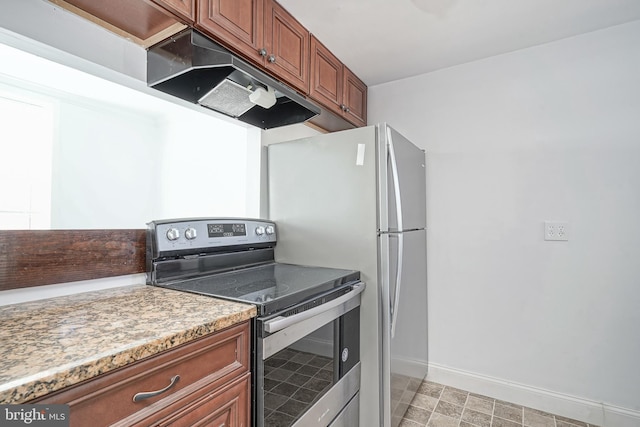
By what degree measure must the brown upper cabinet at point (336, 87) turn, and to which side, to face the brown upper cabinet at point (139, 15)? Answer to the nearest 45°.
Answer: approximately 90° to its right

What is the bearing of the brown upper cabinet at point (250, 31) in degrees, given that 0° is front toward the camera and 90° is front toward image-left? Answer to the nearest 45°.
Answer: approximately 315°

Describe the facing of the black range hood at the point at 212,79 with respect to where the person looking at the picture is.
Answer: facing the viewer and to the right of the viewer

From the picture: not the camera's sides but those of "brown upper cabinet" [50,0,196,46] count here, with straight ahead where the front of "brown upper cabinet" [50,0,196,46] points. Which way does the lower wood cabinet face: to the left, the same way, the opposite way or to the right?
the same way

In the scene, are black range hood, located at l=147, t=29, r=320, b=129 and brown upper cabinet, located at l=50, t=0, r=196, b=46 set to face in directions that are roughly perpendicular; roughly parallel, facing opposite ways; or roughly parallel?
roughly parallel

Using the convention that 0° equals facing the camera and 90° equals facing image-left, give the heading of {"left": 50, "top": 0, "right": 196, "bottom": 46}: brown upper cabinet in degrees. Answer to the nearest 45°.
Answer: approximately 315°

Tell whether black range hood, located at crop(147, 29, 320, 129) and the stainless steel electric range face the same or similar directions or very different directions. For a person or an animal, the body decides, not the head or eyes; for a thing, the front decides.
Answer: same or similar directions

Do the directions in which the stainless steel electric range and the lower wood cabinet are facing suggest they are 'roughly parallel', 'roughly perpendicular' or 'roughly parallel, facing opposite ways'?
roughly parallel

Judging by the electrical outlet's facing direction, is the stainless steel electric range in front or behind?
in front

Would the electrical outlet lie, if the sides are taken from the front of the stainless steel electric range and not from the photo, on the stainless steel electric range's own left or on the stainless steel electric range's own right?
on the stainless steel electric range's own left

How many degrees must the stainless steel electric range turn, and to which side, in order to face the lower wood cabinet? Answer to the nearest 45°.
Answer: approximately 90° to its right

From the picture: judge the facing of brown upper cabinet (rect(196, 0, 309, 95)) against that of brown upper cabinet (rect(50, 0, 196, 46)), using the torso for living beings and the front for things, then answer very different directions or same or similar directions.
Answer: same or similar directions

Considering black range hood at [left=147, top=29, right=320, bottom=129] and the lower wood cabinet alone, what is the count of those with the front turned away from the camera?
0

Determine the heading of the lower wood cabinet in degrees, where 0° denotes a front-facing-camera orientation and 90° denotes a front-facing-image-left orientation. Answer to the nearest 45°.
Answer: approximately 315°

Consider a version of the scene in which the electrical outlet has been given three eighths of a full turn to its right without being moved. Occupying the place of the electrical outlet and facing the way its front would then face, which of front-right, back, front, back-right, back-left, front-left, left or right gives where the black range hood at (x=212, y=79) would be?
left

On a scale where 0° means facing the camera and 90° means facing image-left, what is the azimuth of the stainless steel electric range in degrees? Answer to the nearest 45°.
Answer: approximately 315°

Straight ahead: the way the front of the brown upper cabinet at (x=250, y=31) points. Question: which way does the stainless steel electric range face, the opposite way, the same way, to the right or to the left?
the same way

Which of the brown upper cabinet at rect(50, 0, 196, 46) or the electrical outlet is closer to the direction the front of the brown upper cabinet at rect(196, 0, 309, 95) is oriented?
the electrical outlet

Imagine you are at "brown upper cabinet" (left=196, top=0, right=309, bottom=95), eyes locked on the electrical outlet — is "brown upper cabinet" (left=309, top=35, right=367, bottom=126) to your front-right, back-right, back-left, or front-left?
front-left

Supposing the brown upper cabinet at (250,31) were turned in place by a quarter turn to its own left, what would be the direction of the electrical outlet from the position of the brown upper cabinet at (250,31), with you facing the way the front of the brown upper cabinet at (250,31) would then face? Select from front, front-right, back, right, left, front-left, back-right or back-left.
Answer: front-right

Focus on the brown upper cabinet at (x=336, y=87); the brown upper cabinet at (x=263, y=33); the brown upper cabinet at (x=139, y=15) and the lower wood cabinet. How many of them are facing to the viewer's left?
0

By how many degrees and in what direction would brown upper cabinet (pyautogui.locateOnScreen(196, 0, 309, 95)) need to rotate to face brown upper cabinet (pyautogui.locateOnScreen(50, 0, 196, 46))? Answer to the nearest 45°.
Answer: approximately 90° to its right
